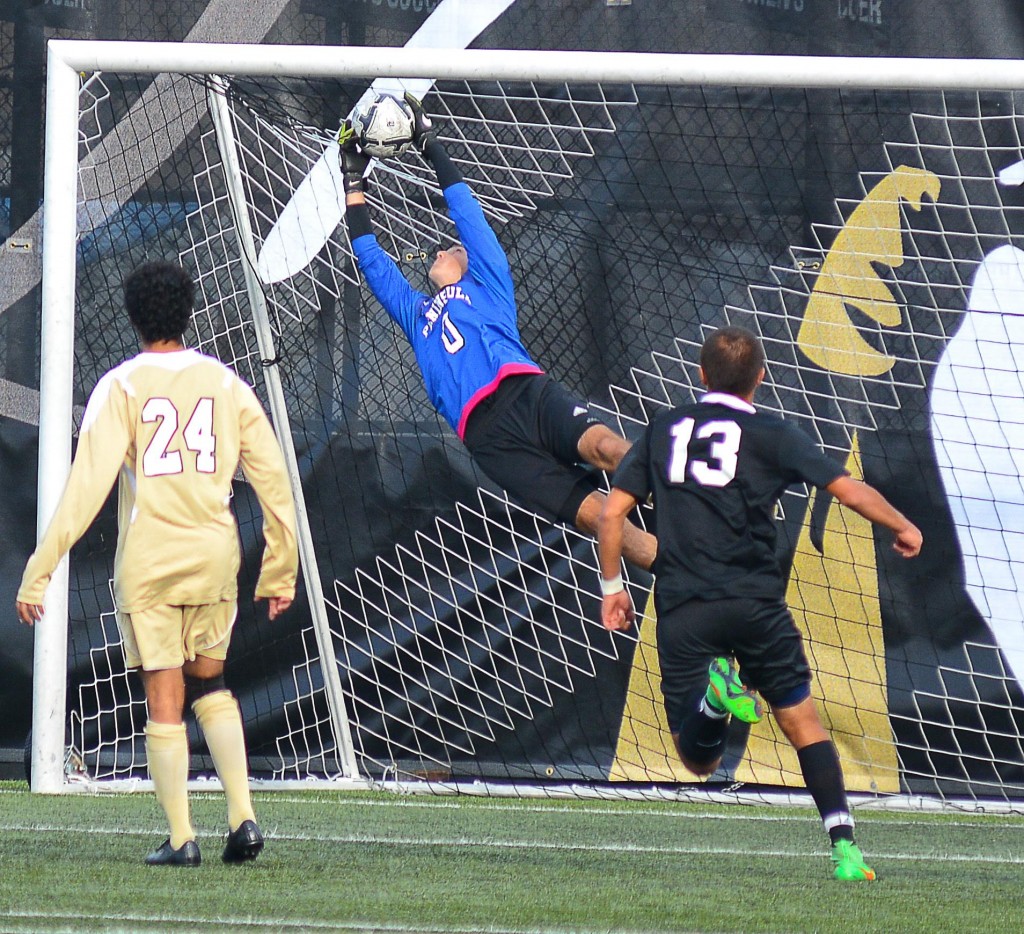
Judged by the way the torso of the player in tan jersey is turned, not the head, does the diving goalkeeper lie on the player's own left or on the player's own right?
on the player's own right

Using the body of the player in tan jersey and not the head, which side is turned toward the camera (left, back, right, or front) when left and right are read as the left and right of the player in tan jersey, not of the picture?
back

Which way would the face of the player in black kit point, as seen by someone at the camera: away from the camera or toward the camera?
away from the camera

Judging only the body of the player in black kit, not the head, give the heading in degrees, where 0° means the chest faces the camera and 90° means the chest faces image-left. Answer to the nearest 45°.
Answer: approximately 180°

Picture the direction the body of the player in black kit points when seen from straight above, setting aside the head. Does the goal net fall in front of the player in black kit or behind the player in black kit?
in front

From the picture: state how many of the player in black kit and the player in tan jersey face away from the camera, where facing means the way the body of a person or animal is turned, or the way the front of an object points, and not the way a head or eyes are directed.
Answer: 2

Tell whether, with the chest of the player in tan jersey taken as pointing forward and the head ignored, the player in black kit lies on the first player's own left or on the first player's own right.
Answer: on the first player's own right

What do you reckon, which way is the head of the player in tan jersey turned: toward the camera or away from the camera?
away from the camera
